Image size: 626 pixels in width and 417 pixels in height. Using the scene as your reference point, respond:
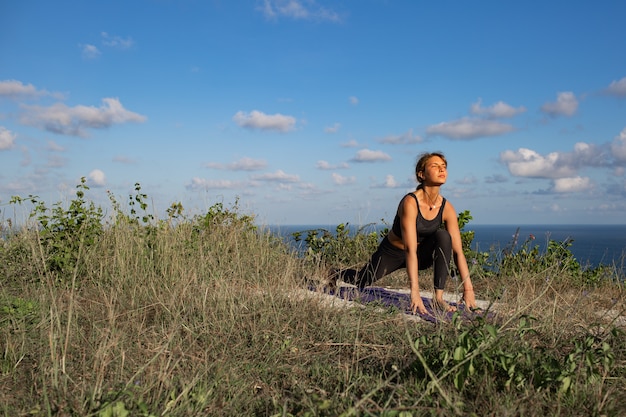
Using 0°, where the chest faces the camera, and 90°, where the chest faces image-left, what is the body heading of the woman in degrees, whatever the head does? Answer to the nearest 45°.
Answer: approximately 315°

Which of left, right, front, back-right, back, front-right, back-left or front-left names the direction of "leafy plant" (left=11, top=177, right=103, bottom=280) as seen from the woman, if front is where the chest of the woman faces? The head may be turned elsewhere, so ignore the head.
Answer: back-right
